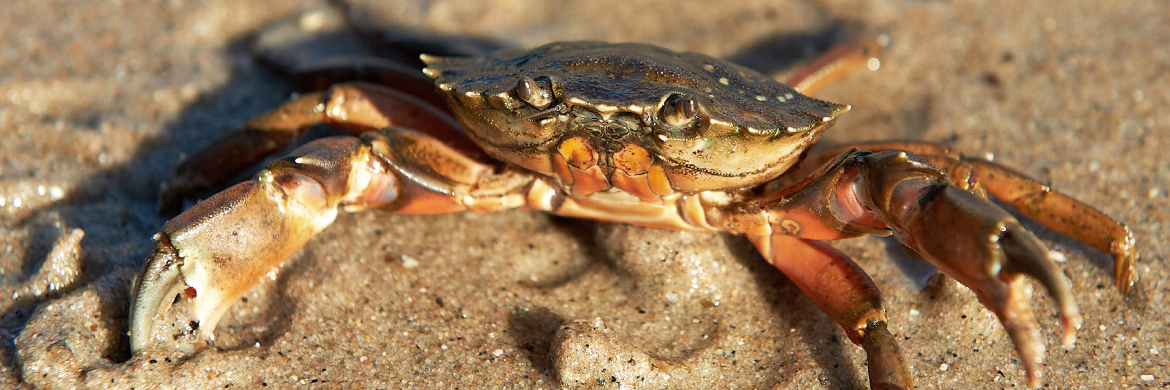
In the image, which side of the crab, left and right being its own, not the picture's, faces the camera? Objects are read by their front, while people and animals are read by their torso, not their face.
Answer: front
